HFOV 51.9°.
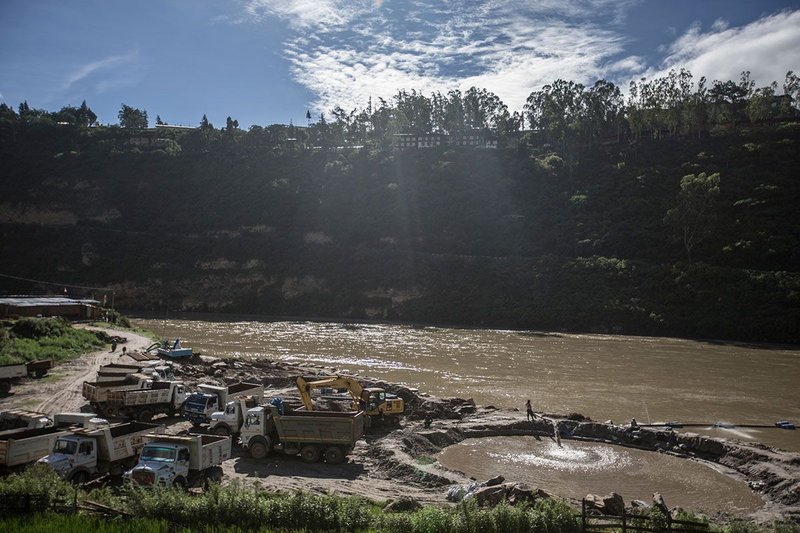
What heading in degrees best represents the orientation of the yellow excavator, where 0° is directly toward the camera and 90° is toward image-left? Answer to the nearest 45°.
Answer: approximately 90°

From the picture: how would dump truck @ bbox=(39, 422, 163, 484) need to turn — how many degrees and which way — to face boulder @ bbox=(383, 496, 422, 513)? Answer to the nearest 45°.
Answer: approximately 90° to its left

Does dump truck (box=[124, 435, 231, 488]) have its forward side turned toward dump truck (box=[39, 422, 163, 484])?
no

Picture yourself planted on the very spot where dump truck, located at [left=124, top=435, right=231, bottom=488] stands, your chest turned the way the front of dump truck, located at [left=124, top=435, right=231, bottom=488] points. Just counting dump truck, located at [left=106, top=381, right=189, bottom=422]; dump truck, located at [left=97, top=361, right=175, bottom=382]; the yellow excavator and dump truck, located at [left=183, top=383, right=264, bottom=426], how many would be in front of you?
0

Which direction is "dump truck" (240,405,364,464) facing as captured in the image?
to the viewer's left

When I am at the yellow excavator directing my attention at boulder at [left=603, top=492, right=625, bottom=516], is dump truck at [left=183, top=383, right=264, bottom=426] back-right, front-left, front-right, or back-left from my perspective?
back-right

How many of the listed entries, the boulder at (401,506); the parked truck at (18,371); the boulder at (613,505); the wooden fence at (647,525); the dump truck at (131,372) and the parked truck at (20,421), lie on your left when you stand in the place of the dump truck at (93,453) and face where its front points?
3

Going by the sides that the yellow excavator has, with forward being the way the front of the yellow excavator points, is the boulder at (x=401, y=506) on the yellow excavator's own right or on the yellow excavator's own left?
on the yellow excavator's own left

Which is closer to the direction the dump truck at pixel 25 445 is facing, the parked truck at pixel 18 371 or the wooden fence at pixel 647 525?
the parked truck

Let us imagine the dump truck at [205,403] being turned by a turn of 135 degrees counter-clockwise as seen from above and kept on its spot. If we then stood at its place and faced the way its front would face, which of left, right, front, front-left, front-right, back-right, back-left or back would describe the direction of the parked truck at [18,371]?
back-left

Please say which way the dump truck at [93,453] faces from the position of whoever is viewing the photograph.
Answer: facing the viewer and to the left of the viewer

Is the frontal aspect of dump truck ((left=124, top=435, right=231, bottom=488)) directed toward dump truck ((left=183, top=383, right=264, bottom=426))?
no

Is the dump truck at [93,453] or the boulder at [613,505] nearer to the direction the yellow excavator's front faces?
the dump truck

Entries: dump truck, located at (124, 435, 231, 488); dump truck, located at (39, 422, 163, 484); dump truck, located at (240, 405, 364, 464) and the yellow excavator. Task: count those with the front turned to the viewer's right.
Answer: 0

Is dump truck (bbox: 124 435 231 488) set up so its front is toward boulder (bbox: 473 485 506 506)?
no
